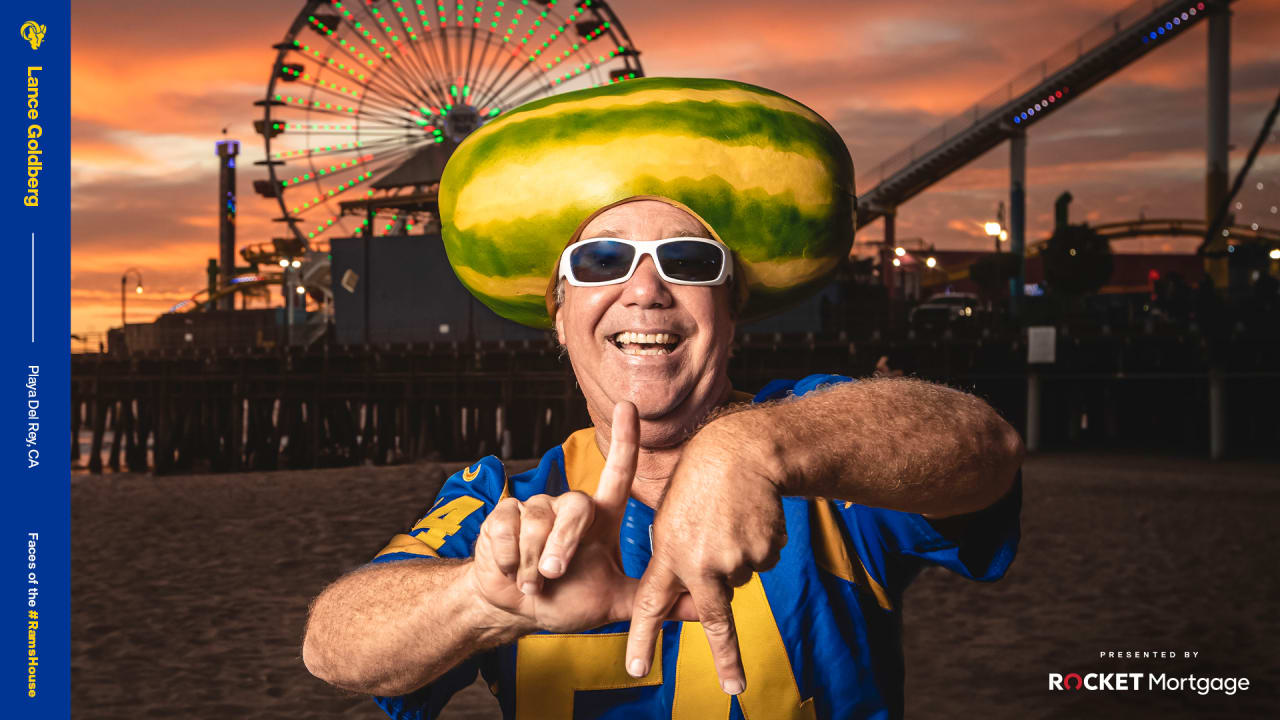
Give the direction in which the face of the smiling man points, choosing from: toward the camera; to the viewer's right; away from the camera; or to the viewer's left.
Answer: toward the camera

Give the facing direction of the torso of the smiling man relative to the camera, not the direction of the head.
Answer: toward the camera
